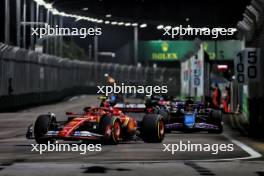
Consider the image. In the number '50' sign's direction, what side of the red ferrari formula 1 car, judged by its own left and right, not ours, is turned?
back

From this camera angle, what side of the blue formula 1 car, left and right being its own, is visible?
front

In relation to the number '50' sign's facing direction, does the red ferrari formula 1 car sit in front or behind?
in front

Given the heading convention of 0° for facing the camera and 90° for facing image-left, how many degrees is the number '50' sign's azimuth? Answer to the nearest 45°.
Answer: approximately 0°

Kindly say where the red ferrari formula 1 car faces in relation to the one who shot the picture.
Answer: facing the viewer and to the left of the viewer
